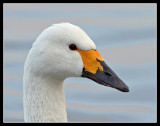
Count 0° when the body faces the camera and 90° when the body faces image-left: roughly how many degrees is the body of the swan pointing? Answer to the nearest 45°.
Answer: approximately 270°
